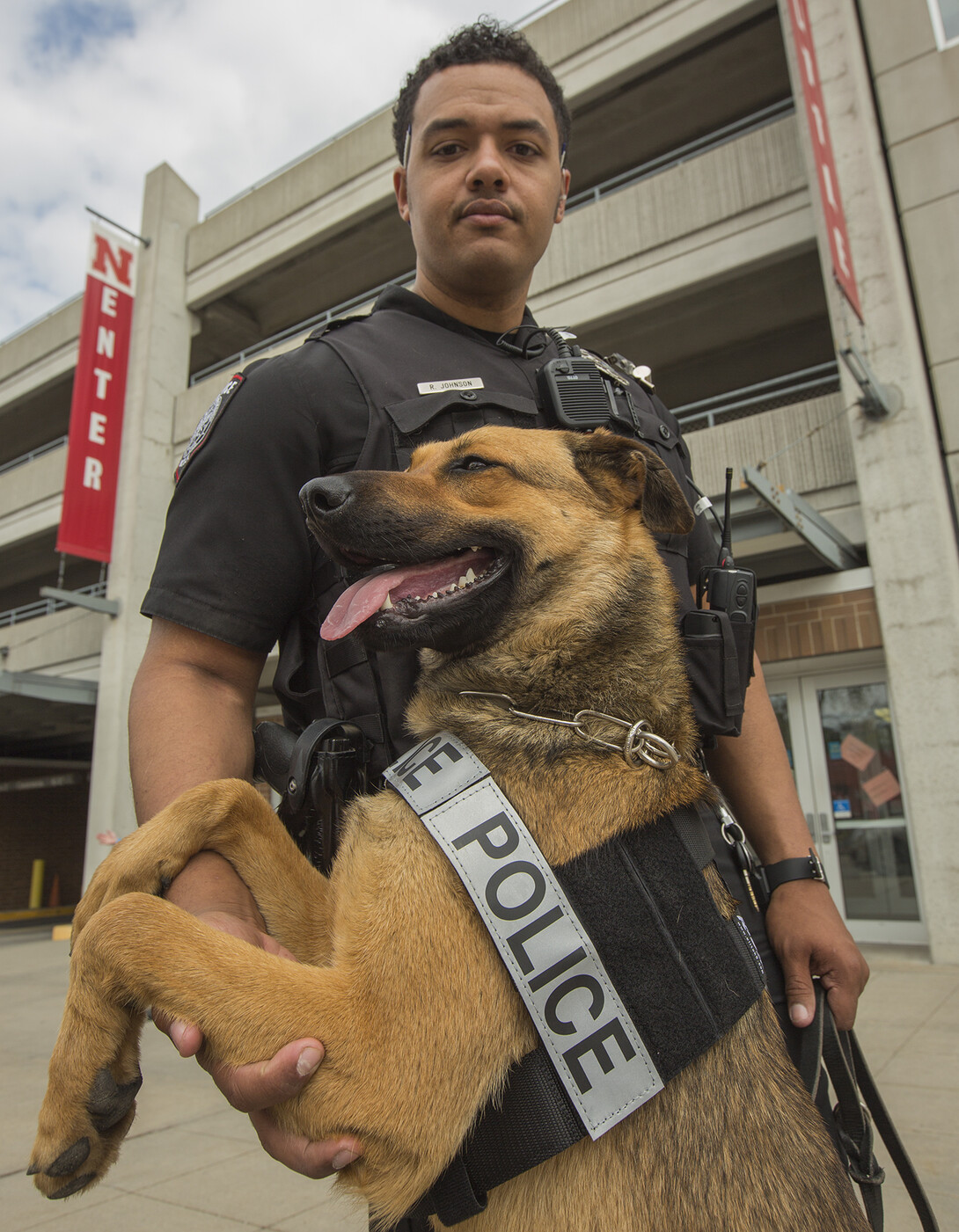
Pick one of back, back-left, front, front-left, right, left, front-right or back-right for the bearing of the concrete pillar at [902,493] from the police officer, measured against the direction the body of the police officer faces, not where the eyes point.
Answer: back-left

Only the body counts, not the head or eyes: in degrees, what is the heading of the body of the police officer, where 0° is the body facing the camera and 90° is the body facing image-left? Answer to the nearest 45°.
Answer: approximately 0°
